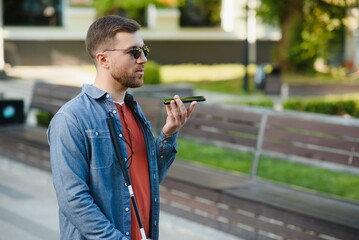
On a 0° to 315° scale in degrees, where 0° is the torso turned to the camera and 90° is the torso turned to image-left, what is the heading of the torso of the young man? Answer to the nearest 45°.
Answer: approximately 315°

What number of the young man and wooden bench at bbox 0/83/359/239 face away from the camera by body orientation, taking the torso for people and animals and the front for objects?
0

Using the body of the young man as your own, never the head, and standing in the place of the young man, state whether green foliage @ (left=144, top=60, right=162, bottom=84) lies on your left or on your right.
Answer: on your left

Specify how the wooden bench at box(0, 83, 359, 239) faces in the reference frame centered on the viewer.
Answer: facing the viewer and to the left of the viewer

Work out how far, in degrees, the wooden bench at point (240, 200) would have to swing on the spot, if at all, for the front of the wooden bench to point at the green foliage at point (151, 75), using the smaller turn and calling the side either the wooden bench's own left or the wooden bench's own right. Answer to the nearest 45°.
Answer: approximately 135° to the wooden bench's own right

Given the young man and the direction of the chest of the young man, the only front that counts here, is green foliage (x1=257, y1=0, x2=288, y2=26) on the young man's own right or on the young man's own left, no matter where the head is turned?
on the young man's own left

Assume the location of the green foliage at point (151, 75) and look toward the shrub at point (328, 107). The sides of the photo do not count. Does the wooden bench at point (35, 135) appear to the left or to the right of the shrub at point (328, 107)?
right

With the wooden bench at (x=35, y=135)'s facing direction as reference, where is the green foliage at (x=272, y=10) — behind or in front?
behind

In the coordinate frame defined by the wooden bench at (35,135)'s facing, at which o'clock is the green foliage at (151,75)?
The green foliage is roughly at 5 o'clock from the wooden bench.

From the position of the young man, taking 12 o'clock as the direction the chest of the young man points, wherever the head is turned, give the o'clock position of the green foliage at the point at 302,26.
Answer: The green foliage is roughly at 8 o'clock from the young man.
